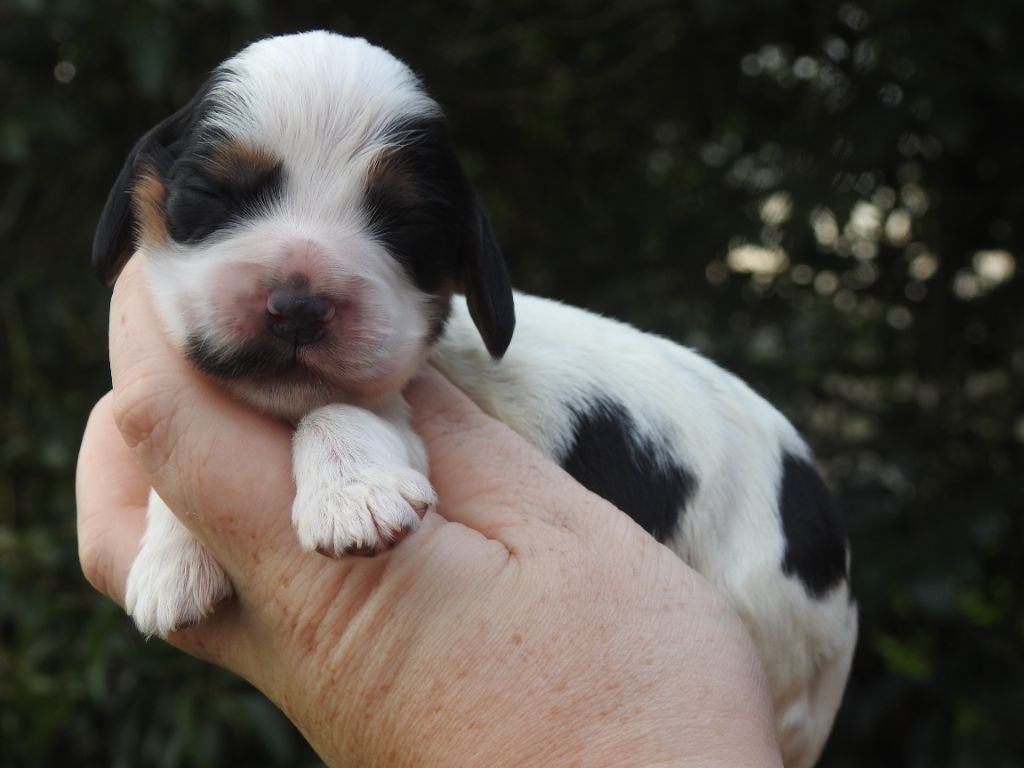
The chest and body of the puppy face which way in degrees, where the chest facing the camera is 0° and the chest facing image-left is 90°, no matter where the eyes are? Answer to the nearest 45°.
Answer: approximately 45°
